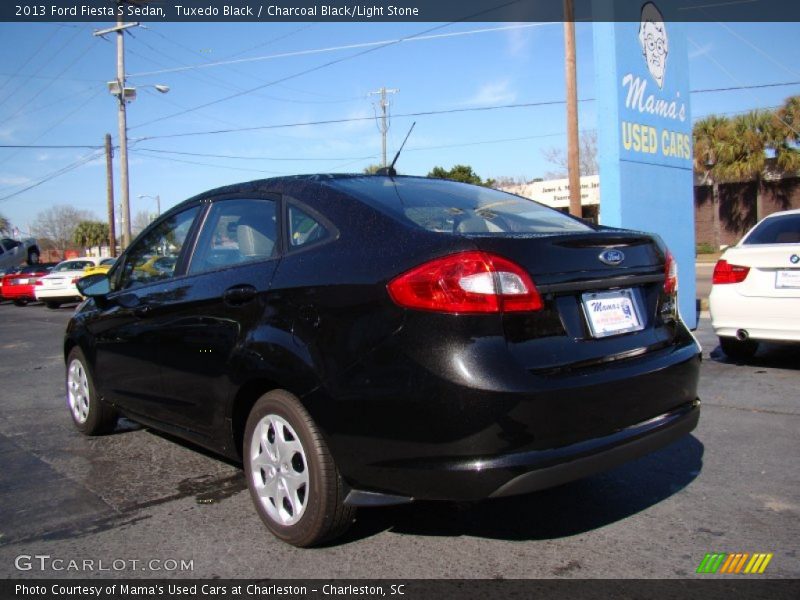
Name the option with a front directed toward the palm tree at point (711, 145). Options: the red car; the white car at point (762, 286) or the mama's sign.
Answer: the white car

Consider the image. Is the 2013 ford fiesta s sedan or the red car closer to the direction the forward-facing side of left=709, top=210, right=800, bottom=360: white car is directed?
the red car

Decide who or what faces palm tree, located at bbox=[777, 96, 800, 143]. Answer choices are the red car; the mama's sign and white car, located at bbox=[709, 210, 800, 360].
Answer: the white car

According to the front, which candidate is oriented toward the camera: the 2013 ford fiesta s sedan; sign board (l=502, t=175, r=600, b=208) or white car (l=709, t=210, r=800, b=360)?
the sign board

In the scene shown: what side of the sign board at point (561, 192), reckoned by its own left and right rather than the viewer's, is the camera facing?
front

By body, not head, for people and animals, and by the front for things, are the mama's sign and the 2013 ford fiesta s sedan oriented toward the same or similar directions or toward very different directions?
very different directions

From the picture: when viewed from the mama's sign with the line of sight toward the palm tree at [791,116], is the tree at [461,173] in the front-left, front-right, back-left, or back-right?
front-left

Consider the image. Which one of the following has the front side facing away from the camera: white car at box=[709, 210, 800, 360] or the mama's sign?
the white car

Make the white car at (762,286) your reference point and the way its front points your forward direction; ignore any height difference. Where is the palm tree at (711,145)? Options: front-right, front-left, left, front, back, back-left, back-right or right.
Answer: front

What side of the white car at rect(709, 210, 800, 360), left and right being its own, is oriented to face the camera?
back

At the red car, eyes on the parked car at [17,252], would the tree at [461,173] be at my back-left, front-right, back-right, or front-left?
front-right
